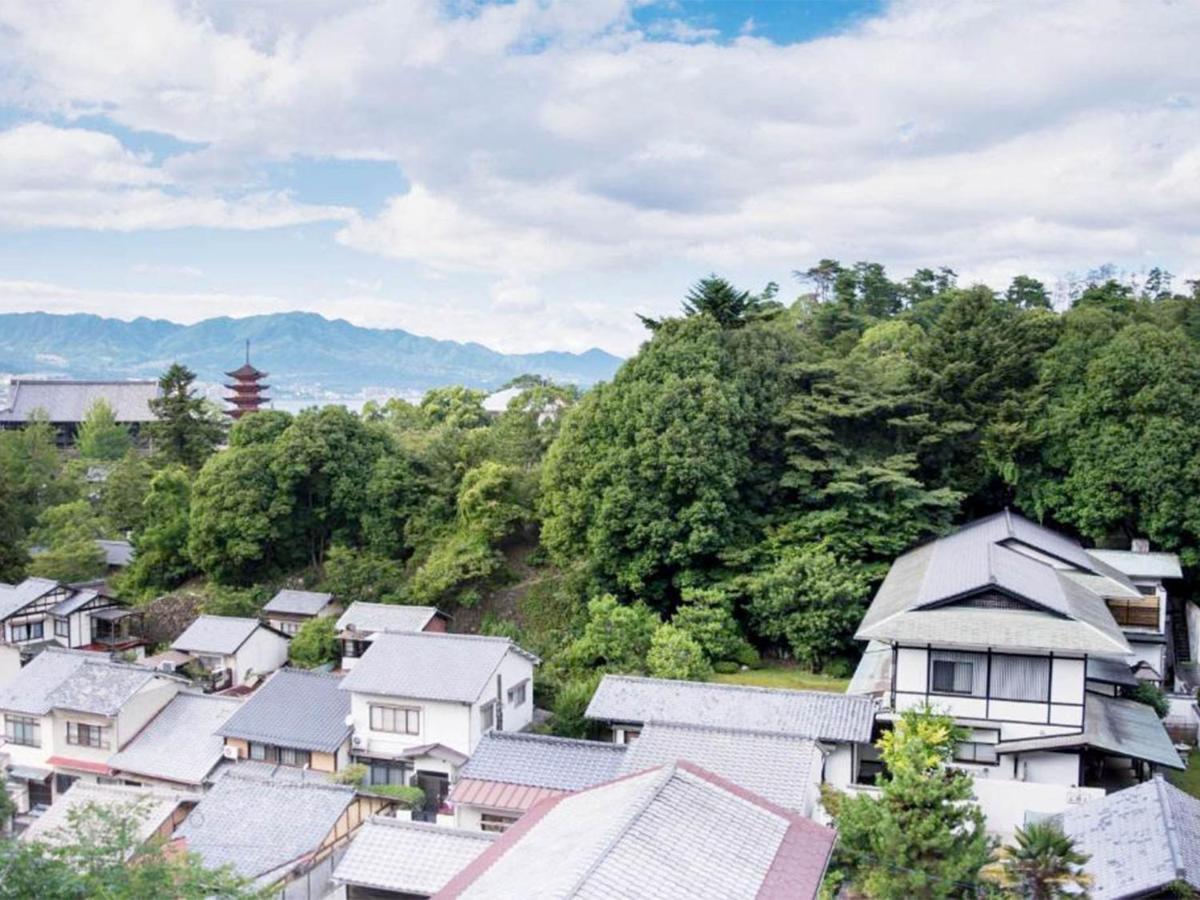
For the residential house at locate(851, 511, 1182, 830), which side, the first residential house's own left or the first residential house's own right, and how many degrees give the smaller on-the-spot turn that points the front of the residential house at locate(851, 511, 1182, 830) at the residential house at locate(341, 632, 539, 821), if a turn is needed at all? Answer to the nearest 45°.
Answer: approximately 90° to the first residential house's own right

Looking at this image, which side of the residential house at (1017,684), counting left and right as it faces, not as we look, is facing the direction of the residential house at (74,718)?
right

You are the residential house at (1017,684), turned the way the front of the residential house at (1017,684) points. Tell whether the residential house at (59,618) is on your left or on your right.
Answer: on your right

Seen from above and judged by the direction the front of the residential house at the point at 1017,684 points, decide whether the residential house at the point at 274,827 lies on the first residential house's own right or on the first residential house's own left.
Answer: on the first residential house's own right

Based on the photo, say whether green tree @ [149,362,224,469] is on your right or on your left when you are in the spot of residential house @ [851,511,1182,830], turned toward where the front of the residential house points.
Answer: on your right

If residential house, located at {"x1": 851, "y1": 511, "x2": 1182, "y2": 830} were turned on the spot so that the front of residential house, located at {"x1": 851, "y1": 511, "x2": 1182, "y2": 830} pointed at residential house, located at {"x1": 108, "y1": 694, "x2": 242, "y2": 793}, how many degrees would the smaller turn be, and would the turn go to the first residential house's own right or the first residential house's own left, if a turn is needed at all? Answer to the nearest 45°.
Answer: approximately 90° to the first residential house's own right

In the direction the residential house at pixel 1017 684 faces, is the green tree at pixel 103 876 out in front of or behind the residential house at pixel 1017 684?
in front

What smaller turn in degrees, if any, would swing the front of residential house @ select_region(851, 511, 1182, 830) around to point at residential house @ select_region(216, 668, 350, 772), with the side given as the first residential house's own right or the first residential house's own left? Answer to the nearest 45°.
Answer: approximately 90° to the first residential house's own right

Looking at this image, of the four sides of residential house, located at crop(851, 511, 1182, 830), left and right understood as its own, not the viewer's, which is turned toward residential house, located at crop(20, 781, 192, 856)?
right

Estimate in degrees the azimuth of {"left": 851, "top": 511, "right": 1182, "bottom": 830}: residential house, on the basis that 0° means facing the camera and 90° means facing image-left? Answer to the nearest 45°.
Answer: approximately 0°

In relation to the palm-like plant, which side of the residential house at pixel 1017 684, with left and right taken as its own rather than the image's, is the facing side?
front

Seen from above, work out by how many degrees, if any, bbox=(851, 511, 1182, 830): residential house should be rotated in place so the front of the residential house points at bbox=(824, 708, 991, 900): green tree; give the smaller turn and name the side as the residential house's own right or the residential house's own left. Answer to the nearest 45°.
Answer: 0° — it already faces it
